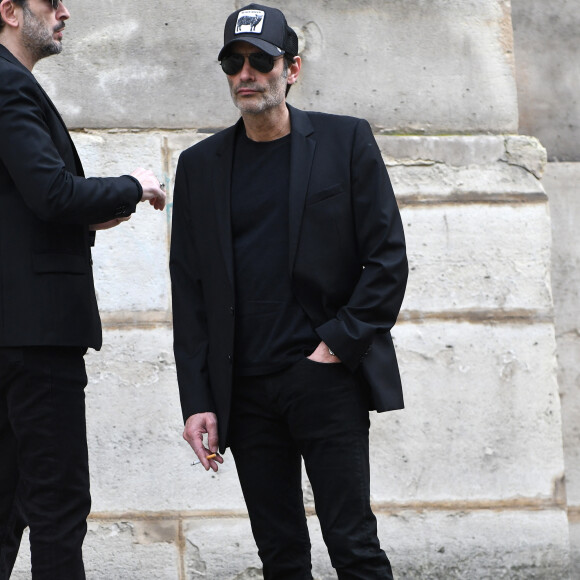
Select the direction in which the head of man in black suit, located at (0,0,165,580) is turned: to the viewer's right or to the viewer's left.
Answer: to the viewer's right

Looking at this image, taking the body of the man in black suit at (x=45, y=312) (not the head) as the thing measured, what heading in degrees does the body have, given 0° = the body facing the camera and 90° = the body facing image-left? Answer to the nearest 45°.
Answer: approximately 270°

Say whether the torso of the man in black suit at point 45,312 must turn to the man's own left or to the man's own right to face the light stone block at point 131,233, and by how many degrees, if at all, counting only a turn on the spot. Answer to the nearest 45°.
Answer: approximately 90° to the man's own left

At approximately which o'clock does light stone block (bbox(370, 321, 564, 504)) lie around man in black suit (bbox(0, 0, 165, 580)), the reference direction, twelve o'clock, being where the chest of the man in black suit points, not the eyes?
The light stone block is roughly at 11 o'clock from the man in black suit.

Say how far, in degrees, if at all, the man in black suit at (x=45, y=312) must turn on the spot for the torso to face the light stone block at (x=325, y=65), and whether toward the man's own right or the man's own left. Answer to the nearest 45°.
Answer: approximately 45° to the man's own left

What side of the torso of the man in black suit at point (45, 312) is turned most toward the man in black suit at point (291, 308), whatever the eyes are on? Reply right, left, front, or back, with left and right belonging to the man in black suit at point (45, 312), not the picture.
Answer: front

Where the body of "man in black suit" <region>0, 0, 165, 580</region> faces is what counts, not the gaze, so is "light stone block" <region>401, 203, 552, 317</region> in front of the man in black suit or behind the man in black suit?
in front

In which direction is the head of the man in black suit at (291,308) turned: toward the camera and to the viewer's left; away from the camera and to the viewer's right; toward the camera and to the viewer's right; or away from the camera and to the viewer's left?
toward the camera and to the viewer's left

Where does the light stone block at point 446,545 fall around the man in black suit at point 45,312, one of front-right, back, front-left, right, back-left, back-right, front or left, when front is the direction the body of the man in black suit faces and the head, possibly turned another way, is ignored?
front-left

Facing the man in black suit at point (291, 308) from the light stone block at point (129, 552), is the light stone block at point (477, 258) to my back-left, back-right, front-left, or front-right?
front-left

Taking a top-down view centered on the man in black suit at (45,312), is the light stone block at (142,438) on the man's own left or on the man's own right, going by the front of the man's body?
on the man's own left
